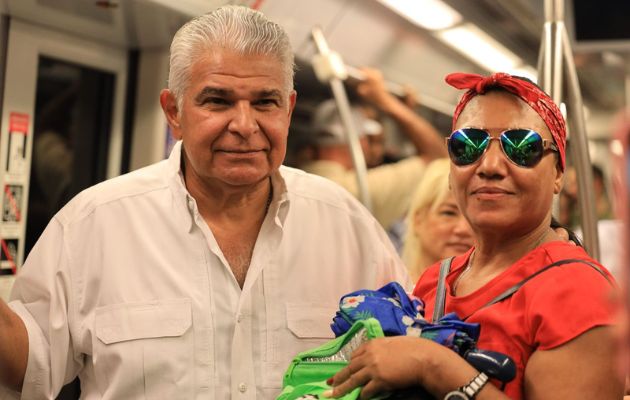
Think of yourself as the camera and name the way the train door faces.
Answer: facing the viewer and to the right of the viewer

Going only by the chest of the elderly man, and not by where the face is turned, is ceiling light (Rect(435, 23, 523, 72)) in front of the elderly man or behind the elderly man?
behind

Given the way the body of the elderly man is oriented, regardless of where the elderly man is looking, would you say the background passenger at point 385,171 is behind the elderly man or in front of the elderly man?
behind

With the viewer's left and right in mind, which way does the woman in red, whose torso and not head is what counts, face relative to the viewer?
facing the viewer and to the left of the viewer

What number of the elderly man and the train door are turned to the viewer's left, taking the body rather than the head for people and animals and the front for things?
0

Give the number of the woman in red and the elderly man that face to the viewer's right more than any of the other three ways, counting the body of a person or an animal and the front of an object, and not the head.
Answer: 0

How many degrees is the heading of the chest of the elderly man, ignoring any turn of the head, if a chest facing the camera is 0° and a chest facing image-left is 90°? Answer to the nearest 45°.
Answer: approximately 0°

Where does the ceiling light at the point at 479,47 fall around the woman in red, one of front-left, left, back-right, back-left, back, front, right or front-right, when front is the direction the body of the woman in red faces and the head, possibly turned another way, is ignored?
back-right
